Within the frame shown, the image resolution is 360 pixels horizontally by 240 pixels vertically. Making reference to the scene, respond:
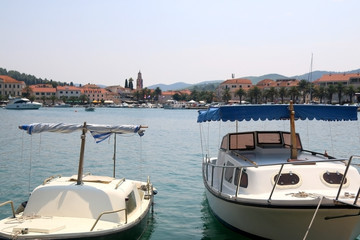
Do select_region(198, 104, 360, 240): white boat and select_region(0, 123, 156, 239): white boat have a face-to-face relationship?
no

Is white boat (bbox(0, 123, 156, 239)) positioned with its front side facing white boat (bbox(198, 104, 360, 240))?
no

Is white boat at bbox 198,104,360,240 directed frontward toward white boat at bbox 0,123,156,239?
no
